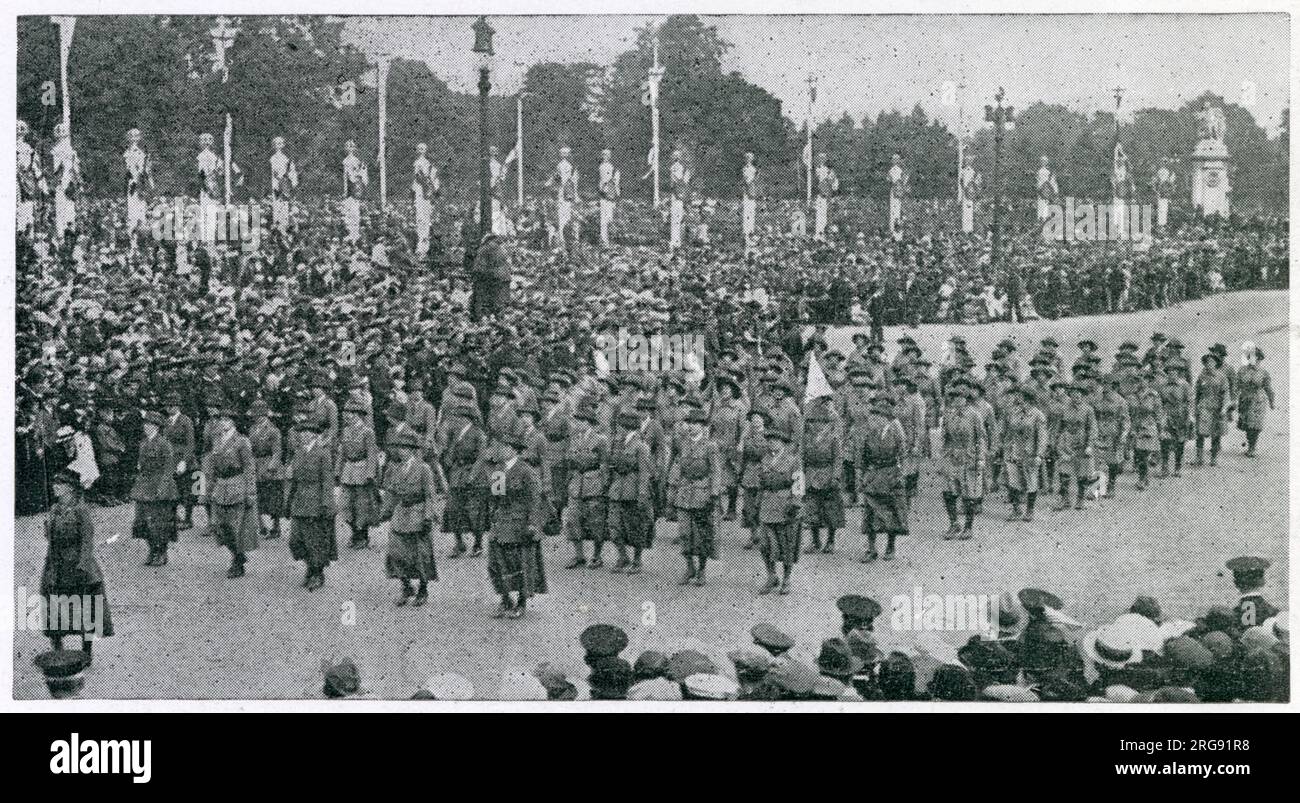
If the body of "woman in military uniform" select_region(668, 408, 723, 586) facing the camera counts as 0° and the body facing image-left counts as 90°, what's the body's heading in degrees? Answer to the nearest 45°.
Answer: approximately 45°

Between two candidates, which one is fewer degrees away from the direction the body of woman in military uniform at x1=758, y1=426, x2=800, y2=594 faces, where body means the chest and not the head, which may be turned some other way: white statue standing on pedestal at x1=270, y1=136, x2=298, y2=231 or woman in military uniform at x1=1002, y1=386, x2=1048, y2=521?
the white statue standing on pedestal

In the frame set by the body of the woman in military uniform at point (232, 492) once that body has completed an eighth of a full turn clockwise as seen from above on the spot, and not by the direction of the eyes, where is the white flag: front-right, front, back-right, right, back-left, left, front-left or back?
right

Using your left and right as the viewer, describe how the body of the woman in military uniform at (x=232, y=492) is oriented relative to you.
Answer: facing the viewer and to the left of the viewer

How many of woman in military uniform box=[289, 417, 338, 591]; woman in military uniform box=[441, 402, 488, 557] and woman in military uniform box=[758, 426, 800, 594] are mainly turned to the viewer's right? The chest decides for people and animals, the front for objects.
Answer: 0

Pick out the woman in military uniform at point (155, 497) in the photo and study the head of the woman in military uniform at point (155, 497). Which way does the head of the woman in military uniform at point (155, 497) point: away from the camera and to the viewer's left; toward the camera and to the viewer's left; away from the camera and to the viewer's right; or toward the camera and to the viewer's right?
toward the camera and to the viewer's left

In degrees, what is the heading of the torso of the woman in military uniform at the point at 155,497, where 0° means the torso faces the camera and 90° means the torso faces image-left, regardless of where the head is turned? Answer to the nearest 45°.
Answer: approximately 45°
